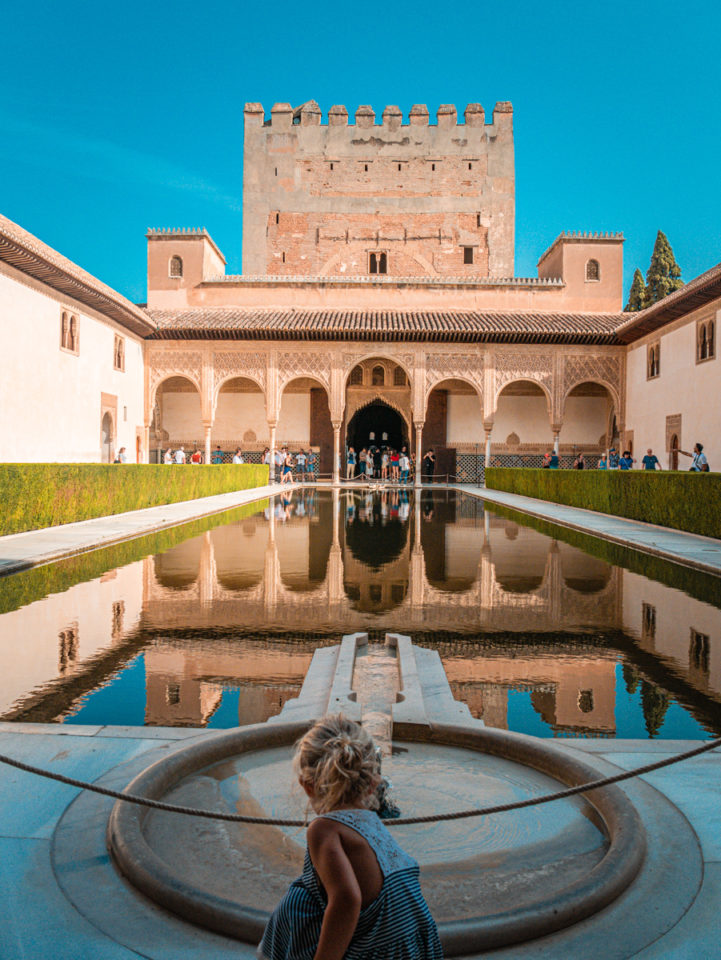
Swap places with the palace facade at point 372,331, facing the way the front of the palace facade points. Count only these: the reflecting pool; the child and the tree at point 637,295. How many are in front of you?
2

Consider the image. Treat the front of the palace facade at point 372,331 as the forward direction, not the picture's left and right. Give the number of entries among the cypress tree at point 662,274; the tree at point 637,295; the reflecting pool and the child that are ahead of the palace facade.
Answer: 2

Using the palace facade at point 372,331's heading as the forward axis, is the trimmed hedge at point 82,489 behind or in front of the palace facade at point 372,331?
in front

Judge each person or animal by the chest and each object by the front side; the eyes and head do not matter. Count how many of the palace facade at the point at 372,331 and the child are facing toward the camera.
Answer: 1

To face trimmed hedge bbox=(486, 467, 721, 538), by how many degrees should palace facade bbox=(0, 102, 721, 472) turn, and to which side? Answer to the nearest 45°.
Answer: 0° — it already faces it

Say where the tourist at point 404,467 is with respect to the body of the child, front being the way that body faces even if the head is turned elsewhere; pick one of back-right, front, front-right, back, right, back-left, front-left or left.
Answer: front-right

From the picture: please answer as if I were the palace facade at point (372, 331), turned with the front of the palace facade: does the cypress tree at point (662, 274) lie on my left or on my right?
on my left

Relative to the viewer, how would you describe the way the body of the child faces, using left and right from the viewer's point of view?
facing away from the viewer and to the left of the viewer

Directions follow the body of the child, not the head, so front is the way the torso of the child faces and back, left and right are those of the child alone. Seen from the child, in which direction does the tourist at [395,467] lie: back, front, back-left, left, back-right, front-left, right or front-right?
front-right

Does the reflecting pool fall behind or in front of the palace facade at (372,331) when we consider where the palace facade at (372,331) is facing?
in front
